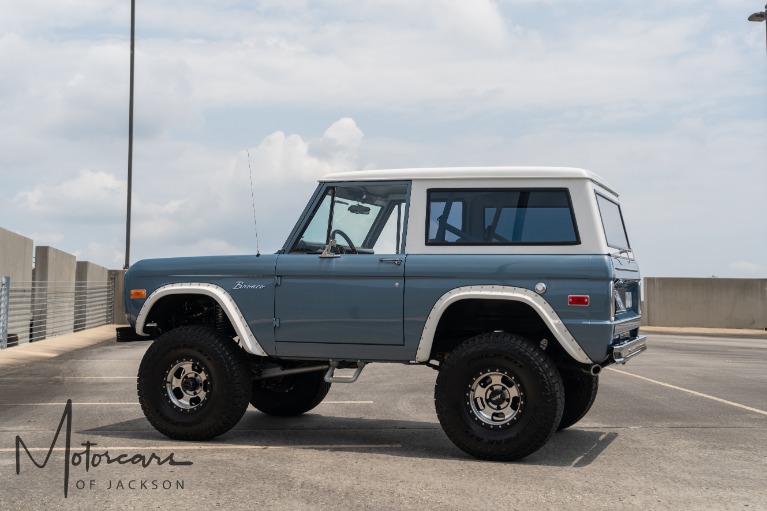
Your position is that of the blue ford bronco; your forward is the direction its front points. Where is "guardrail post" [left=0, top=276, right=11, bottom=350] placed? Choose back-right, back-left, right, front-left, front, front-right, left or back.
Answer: front-right

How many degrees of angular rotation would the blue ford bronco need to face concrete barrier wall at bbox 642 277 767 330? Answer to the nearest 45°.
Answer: approximately 135° to its right

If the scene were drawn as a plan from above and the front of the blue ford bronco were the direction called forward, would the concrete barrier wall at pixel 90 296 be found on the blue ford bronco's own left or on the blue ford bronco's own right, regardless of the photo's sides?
on the blue ford bronco's own right

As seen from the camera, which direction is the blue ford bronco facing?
to the viewer's left

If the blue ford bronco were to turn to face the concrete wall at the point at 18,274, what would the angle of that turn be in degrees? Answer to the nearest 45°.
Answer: approximately 45° to its right

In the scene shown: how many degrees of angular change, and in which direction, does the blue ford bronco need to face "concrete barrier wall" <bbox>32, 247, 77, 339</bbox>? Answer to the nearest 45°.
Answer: approximately 45° to its right

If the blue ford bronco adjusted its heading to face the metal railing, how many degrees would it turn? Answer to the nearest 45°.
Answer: approximately 45° to its right

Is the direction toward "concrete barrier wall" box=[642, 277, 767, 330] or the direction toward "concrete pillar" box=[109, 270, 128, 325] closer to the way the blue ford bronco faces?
the concrete pillar
